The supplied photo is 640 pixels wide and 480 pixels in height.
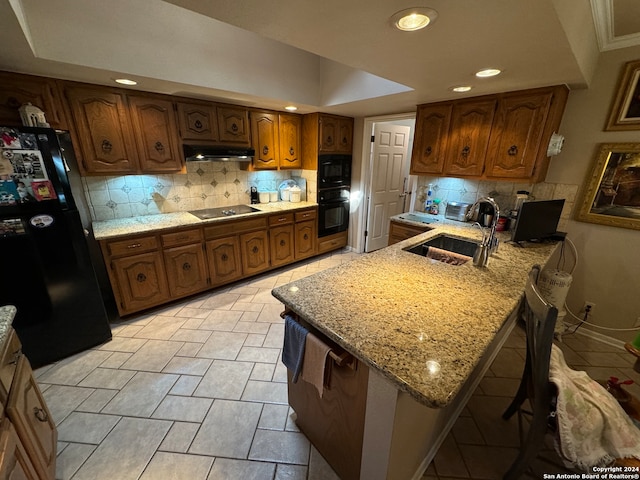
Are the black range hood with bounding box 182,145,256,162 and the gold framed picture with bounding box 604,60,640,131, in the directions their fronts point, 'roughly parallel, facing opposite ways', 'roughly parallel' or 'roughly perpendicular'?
roughly perpendicular

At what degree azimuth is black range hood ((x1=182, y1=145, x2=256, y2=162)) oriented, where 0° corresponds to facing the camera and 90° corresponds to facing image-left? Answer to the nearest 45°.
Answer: approximately 0°

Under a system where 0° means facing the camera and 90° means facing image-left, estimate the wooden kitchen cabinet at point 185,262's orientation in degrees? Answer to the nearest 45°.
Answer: approximately 0°

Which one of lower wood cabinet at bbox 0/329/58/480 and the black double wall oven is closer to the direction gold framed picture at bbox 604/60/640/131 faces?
the lower wood cabinet

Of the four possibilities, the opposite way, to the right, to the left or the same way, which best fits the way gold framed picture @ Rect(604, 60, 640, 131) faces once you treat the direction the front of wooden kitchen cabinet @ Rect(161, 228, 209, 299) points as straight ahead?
to the right

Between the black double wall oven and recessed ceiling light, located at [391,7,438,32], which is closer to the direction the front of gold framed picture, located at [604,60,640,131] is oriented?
the recessed ceiling light

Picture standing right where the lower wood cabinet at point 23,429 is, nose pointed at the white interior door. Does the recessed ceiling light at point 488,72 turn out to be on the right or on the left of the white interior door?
right
